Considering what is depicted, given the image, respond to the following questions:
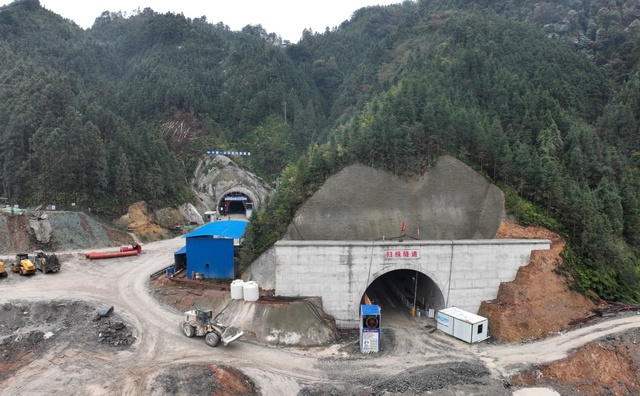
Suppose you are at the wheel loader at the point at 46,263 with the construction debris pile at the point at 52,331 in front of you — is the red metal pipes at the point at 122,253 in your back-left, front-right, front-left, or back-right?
back-left

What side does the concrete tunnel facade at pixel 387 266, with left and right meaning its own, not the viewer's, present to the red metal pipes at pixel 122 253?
right

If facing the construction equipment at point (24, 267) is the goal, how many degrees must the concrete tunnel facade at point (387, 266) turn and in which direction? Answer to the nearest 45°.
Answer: approximately 90° to its right

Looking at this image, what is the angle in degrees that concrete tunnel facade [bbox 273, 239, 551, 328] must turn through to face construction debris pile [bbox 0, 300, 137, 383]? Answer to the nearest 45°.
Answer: approximately 90° to its right

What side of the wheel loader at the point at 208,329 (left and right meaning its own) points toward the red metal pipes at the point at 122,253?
back

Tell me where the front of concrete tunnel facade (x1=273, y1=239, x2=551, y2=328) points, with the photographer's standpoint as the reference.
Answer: facing the viewer

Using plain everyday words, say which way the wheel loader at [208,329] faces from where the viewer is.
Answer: facing the viewer and to the right of the viewer

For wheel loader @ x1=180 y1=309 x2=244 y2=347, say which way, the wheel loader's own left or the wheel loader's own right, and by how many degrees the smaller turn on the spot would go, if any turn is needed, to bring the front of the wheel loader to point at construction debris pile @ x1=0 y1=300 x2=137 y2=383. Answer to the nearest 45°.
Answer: approximately 135° to the wheel loader's own right

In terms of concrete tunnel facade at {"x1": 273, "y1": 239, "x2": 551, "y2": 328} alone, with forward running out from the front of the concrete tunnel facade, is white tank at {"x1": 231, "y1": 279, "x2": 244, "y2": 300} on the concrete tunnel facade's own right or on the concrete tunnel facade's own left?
on the concrete tunnel facade's own right

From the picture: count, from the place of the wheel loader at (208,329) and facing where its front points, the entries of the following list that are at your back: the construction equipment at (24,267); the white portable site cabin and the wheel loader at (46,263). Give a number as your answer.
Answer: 2

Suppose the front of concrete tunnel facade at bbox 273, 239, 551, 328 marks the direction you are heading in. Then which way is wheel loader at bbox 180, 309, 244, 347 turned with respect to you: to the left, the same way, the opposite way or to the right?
to the left

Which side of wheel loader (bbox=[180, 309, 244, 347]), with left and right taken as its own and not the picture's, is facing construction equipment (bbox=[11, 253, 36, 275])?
back

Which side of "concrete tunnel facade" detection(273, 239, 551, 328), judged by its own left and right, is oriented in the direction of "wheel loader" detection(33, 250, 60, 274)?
right
